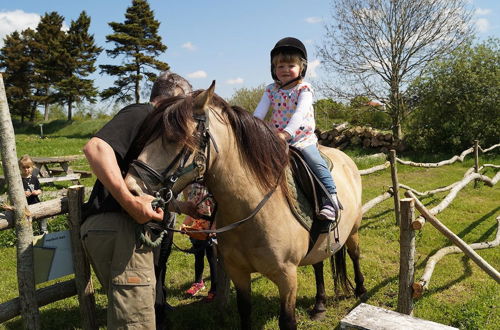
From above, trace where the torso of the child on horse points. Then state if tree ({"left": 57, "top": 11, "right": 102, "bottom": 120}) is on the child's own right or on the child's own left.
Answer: on the child's own right

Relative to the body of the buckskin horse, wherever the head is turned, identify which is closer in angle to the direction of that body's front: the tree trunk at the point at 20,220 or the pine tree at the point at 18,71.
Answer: the tree trunk

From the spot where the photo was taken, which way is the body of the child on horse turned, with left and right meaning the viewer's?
facing the viewer and to the left of the viewer

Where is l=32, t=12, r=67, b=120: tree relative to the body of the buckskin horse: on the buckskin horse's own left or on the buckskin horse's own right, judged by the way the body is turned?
on the buckskin horse's own right

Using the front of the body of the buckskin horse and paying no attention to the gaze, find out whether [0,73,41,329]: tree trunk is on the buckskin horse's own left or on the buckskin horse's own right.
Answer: on the buckskin horse's own right

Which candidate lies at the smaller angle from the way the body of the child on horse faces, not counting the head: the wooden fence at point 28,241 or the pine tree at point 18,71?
the wooden fence
